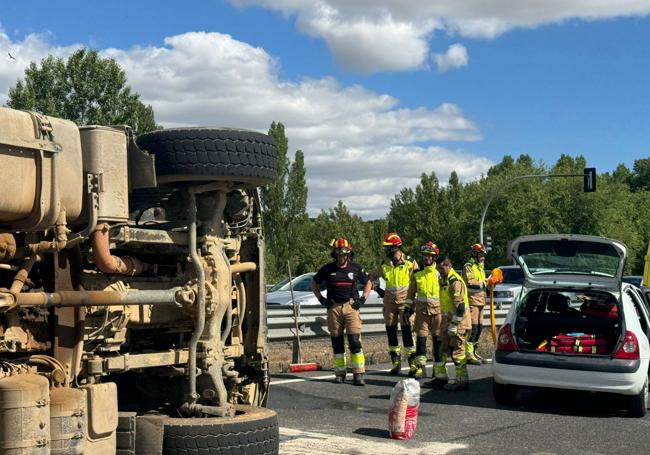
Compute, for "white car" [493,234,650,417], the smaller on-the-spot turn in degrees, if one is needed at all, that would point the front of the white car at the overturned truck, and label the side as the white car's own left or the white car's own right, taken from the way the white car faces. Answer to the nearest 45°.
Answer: approximately 135° to the white car's own left

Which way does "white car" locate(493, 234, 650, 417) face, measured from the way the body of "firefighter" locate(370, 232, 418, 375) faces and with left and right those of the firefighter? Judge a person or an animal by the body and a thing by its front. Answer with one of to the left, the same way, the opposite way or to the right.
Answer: the opposite way

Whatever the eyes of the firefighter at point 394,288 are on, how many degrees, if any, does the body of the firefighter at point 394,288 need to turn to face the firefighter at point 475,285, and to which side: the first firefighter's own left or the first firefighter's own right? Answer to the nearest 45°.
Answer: approximately 135° to the first firefighter's own left

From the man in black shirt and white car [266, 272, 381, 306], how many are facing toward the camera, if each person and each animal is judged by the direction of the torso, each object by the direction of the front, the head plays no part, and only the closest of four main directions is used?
1

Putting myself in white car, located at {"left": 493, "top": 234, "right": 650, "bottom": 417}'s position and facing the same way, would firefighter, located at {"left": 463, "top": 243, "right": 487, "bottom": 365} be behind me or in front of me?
in front

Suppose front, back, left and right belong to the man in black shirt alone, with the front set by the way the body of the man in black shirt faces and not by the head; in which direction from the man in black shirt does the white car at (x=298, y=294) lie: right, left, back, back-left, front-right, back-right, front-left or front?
back

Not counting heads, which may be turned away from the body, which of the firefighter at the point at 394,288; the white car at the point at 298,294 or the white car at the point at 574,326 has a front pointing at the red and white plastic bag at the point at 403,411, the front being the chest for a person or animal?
the firefighter

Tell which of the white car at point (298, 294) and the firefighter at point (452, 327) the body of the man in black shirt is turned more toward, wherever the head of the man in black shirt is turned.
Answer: the firefighter

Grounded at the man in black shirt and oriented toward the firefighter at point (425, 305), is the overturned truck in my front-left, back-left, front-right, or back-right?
back-right

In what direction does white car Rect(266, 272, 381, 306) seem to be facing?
to the viewer's left

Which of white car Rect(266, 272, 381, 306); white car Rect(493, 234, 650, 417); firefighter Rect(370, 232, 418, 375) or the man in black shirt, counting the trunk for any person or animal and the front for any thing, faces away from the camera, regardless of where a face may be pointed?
white car Rect(493, 234, 650, 417)

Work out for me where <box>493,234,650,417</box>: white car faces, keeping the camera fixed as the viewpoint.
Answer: facing away from the viewer

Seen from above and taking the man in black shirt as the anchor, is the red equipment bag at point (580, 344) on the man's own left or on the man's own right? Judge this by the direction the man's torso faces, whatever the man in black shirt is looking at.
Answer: on the man's own left

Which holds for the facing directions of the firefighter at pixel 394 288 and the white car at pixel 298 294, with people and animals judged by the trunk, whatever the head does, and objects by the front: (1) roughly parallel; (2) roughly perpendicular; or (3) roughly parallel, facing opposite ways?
roughly perpendicular
